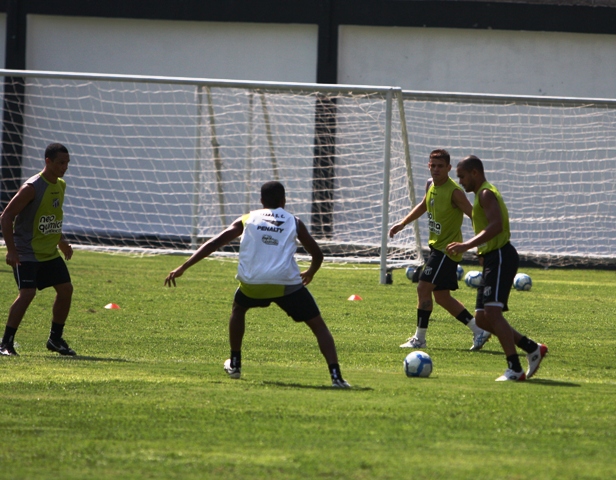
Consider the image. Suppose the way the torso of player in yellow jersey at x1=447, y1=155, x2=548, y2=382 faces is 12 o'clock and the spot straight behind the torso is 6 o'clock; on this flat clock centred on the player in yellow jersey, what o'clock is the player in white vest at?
The player in white vest is roughly at 11 o'clock from the player in yellow jersey.

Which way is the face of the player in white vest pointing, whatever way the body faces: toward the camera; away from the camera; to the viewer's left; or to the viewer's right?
away from the camera

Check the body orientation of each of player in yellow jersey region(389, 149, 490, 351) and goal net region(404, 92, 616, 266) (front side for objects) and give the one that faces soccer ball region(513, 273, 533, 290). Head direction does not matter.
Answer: the goal net

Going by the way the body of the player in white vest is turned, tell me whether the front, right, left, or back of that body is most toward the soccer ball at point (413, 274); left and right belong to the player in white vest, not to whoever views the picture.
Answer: front

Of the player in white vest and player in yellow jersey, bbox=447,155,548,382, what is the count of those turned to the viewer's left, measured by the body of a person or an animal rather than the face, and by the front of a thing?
1

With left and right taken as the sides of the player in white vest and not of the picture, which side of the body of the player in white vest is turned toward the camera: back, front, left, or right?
back

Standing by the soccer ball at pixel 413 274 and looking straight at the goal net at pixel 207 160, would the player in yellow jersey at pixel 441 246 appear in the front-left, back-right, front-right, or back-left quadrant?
back-left

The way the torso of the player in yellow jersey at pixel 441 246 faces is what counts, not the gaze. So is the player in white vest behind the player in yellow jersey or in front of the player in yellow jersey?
in front

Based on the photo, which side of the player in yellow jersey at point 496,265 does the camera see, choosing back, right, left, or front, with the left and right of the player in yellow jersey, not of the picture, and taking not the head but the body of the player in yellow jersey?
left

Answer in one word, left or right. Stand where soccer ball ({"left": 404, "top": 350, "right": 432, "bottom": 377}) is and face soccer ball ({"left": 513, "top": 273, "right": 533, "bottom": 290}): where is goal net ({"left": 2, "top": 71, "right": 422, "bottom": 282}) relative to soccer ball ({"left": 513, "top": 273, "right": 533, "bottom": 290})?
left

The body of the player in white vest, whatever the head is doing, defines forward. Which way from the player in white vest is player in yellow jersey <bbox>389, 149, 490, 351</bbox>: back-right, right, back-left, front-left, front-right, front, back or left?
front-right

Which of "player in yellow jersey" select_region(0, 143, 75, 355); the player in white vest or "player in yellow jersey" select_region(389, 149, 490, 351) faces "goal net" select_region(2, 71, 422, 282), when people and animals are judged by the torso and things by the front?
the player in white vest

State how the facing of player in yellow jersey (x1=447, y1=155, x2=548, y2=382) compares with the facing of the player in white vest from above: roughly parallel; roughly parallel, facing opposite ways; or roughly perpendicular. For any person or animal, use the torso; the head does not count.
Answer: roughly perpendicular
